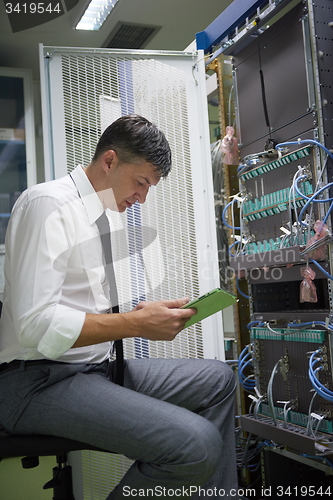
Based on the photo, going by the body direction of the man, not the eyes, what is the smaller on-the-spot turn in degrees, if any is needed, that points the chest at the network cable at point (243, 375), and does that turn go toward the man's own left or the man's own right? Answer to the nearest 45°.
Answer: approximately 45° to the man's own left

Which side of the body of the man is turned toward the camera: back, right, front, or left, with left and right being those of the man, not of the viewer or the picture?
right

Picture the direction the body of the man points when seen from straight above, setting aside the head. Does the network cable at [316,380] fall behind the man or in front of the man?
in front

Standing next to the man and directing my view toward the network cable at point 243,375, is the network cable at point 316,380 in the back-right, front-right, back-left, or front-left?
front-right

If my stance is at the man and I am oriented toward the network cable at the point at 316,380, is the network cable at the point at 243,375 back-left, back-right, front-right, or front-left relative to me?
front-left
